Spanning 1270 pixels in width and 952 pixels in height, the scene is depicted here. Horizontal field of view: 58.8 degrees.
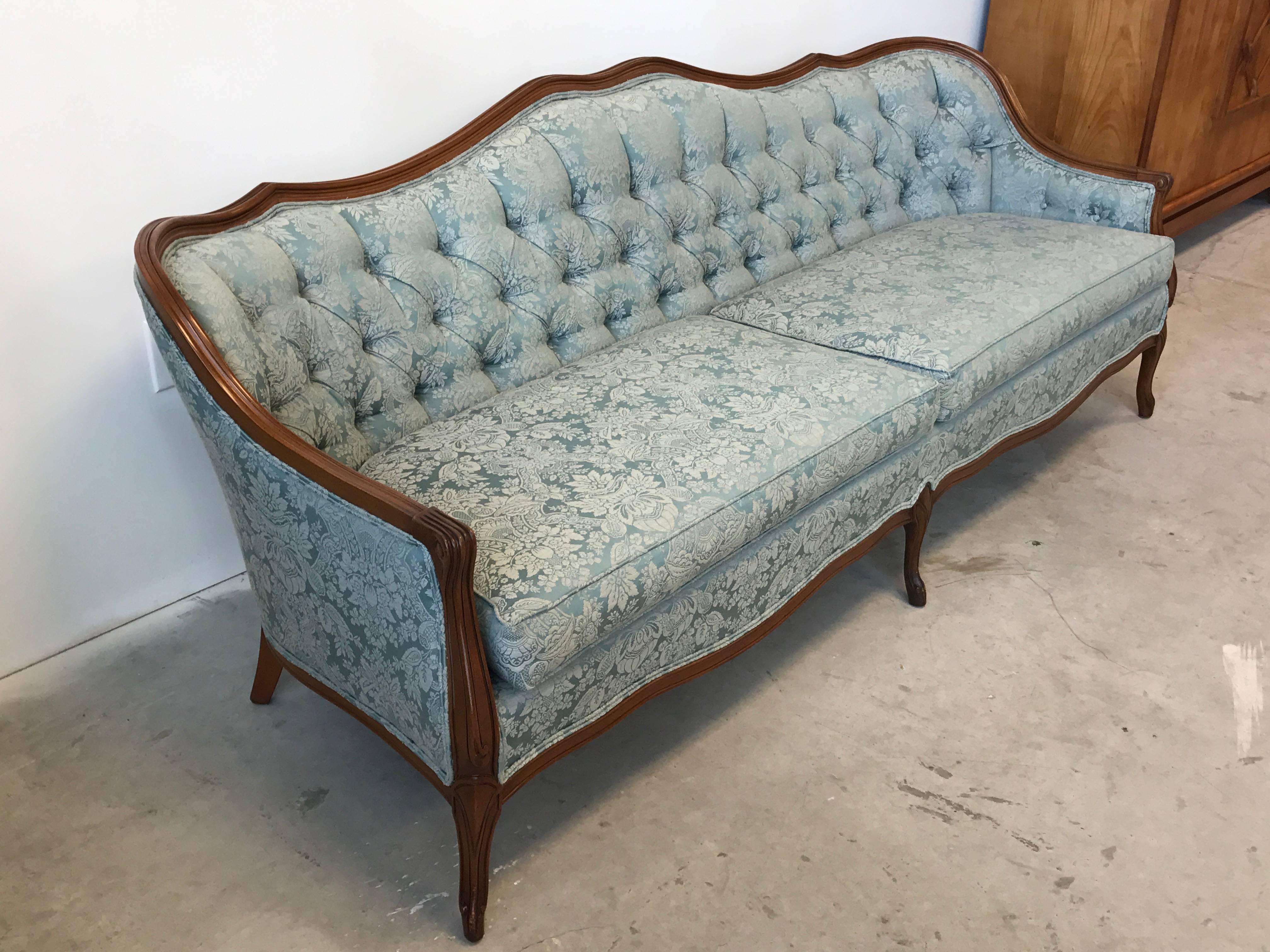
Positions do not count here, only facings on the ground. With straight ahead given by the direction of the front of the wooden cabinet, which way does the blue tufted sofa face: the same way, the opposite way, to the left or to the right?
the same way

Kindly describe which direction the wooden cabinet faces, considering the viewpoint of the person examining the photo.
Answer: facing the viewer and to the right of the viewer

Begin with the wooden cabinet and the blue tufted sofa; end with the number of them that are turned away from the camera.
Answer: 0

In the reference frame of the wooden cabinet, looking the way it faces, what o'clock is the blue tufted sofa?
The blue tufted sofa is roughly at 2 o'clock from the wooden cabinet.

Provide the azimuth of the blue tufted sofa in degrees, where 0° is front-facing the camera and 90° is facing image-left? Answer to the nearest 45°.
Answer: approximately 315°

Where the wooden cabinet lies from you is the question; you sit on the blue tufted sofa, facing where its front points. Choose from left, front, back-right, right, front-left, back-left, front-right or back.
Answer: left
